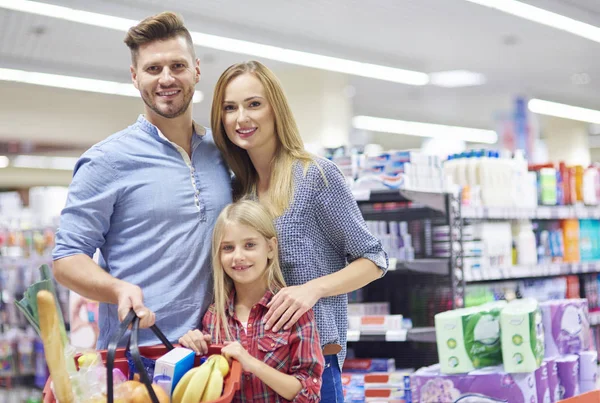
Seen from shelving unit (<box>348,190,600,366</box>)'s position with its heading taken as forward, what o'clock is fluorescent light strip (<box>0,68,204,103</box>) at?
The fluorescent light strip is roughly at 3 o'clock from the shelving unit.

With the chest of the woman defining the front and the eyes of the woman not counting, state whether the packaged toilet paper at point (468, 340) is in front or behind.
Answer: behind

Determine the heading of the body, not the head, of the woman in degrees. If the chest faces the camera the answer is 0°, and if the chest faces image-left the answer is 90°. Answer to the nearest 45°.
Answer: approximately 45°

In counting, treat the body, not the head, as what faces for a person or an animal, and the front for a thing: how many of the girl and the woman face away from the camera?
0
